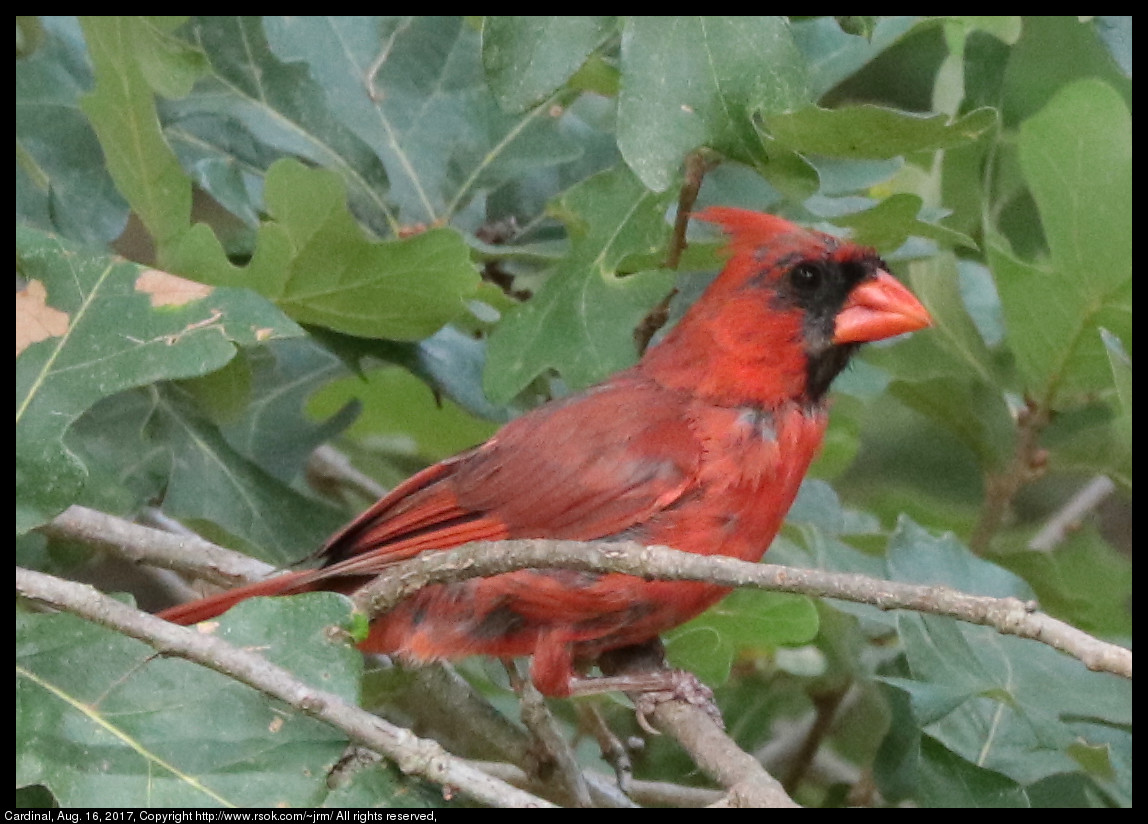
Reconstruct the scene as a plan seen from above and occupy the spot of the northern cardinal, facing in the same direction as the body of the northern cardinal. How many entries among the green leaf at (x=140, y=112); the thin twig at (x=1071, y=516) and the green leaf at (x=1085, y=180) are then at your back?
1

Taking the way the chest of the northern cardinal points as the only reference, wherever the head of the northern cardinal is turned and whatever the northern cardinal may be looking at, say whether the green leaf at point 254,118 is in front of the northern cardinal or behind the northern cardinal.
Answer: behind

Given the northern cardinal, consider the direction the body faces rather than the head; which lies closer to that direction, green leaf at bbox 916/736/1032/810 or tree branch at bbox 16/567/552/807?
the green leaf

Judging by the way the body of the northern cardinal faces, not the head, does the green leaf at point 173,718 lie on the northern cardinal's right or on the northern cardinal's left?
on the northern cardinal's right

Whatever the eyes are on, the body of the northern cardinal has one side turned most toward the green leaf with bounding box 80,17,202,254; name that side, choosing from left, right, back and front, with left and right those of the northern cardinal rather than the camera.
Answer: back

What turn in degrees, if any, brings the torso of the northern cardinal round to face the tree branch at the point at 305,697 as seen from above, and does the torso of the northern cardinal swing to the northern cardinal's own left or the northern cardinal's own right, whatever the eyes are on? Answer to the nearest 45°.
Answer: approximately 135° to the northern cardinal's own right

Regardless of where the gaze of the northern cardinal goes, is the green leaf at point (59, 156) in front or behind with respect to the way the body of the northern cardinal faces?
behind

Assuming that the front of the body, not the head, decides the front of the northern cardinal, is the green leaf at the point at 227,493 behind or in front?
behind

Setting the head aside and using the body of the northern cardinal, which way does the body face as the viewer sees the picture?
to the viewer's right
